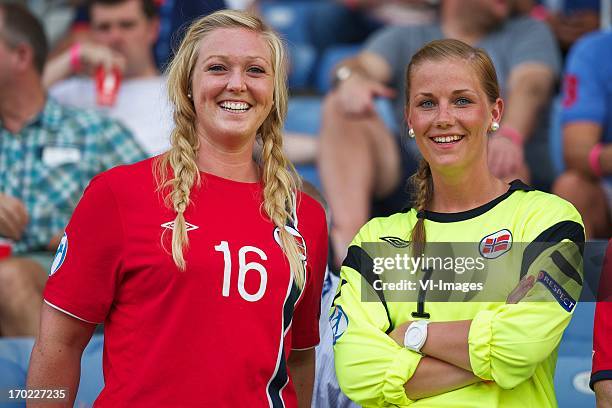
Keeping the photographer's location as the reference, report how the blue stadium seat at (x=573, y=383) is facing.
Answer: facing the viewer

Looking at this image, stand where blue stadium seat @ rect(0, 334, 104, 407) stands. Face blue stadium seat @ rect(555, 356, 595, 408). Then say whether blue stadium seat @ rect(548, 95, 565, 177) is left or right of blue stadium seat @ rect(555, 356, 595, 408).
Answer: left

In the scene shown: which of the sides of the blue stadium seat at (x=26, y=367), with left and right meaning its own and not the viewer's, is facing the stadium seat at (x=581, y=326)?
left

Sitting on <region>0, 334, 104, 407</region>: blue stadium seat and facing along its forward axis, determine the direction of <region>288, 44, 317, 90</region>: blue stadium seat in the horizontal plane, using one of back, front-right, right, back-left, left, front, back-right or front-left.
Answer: back-left

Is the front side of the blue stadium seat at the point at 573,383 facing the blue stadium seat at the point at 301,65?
no

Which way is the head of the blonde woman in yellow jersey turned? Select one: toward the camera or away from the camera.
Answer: toward the camera

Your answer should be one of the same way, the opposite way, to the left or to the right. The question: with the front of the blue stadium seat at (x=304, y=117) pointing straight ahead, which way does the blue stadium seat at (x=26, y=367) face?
the same way

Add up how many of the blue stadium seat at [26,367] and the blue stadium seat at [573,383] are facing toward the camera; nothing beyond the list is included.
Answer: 2

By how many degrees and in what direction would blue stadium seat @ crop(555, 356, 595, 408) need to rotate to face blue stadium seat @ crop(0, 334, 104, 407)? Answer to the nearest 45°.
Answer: approximately 90° to its right

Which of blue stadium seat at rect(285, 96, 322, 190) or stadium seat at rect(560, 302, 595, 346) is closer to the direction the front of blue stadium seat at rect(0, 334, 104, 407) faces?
the stadium seat

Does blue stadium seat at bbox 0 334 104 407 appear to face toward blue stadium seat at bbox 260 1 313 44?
no

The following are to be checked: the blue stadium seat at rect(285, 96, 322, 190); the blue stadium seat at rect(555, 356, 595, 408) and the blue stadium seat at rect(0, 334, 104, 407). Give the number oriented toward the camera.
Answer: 3

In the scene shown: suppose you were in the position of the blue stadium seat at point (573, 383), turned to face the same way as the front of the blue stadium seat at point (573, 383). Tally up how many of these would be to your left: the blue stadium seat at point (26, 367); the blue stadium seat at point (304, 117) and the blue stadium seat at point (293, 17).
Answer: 0

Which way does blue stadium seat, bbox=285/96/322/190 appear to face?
toward the camera
